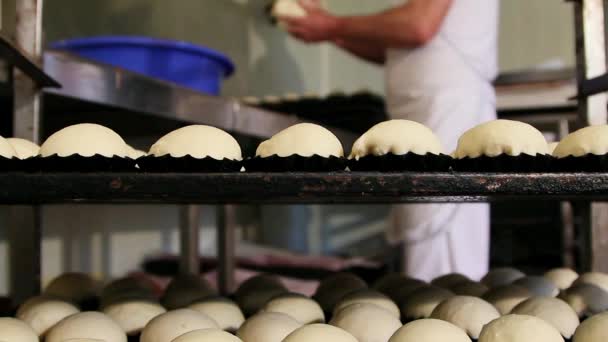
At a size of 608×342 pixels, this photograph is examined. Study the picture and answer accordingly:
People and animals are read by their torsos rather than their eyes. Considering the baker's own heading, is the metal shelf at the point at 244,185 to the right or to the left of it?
on its left

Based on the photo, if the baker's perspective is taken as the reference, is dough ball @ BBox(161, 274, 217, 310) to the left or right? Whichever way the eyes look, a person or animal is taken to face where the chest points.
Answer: on its left

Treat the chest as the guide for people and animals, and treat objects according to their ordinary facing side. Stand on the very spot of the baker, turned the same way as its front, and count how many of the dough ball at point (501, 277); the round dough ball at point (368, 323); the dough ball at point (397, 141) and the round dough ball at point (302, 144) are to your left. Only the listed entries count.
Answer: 4

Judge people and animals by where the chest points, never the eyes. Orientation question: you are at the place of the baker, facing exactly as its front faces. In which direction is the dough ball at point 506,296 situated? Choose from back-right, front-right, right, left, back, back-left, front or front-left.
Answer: left

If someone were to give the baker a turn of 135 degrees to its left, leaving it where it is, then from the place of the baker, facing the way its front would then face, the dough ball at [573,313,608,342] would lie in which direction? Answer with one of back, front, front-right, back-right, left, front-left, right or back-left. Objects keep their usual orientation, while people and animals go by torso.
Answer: front-right

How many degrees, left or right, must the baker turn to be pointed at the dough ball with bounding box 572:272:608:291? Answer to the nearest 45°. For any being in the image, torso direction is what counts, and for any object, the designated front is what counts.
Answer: approximately 90° to its left

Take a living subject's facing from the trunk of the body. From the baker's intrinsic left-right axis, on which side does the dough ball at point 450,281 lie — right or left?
on its left

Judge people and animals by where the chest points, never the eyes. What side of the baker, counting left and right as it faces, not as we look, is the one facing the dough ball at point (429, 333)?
left

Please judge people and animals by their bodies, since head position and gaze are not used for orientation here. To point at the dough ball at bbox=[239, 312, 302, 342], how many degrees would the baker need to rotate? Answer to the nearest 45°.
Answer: approximately 90° to its left

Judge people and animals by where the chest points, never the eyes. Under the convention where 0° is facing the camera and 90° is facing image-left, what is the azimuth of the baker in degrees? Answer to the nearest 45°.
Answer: approximately 90°

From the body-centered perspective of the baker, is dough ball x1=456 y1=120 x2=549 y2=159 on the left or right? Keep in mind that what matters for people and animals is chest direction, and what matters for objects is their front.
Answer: on its left

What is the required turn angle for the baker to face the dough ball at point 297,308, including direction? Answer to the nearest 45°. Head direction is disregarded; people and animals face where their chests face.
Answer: approximately 90° to its left

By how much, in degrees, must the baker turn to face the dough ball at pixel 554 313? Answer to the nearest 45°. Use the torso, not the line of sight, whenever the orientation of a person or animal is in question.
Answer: approximately 90° to its left

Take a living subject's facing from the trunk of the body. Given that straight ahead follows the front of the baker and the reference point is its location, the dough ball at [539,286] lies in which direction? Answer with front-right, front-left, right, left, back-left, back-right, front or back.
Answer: left

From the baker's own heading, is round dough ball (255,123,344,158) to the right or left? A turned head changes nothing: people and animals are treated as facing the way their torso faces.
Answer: on its left
